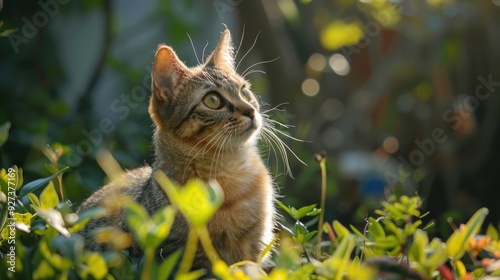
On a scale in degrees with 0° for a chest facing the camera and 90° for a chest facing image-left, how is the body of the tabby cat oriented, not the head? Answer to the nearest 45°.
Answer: approximately 315°

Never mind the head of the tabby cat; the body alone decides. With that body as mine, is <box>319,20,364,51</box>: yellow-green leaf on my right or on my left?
on my left
